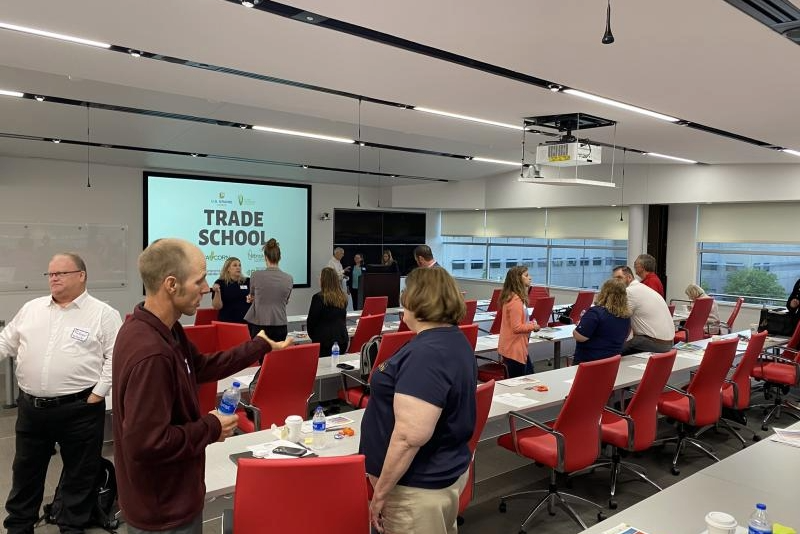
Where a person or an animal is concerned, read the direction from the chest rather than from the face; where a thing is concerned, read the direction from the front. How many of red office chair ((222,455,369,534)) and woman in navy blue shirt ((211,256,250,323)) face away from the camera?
1

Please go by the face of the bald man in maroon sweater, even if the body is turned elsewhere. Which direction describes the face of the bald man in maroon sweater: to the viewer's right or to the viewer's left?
to the viewer's right

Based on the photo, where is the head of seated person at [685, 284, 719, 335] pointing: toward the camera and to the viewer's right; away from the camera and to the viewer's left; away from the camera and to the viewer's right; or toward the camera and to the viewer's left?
away from the camera and to the viewer's left

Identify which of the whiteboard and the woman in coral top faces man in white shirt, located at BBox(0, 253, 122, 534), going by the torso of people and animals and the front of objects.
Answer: the whiteboard

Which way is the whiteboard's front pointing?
toward the camera

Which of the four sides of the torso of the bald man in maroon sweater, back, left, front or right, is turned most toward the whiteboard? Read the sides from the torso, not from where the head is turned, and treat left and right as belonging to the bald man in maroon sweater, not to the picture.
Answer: left

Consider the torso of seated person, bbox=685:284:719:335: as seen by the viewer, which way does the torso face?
to the viewer's left

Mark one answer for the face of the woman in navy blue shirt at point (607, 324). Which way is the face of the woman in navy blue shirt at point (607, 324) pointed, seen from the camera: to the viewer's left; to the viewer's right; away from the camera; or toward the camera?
away from the camera

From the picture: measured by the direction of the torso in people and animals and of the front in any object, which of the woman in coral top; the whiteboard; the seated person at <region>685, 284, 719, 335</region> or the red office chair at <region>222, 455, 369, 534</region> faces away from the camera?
the red office chair

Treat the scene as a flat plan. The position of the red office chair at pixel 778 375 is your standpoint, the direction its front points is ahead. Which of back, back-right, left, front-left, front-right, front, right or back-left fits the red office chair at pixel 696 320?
front-right

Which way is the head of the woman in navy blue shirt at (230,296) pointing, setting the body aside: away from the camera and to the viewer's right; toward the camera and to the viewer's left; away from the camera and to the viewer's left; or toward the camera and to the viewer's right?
toward the camera and to the viewer's right
